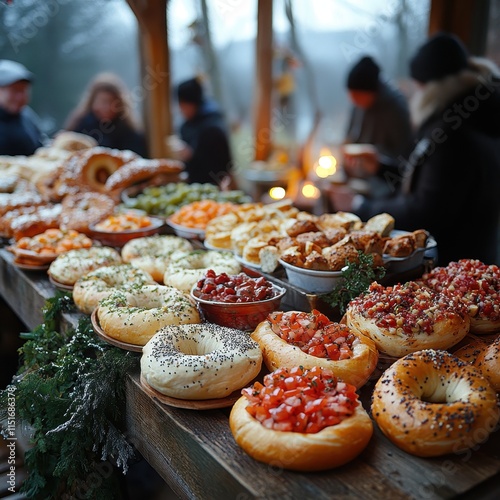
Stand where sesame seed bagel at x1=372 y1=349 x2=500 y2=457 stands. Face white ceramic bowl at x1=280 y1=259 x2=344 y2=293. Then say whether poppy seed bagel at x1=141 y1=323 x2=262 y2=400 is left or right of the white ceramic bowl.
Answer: left

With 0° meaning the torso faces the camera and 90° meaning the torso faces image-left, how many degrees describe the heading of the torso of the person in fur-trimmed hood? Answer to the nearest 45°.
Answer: approximately 90°

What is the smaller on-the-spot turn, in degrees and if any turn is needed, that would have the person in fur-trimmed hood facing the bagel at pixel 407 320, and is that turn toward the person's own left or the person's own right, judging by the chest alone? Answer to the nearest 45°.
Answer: approximately 90° to the person's own left

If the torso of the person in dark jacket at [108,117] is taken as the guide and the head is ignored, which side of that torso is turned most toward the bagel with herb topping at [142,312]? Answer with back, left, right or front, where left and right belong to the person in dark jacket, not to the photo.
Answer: front

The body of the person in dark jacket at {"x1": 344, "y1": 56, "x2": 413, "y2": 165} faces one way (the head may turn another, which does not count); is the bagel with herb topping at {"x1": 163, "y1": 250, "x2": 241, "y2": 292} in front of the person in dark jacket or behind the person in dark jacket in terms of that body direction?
in front

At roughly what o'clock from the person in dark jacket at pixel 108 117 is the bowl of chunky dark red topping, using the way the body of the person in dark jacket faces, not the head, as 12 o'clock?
The bowl of chunky dark red topping is roughly at 12 o'clock from the person in dark jacket.

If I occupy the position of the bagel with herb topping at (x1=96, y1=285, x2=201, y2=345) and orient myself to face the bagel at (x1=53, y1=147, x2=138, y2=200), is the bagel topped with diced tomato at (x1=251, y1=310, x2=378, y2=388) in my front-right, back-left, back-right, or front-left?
back-right

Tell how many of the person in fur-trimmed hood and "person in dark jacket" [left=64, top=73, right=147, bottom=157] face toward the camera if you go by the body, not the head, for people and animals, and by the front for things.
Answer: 1

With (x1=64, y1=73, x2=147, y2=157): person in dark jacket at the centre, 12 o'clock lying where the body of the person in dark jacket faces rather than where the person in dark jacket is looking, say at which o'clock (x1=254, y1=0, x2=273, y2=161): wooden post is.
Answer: The wooden post is roughly at 9 o'clock from the person in dark jacket.
